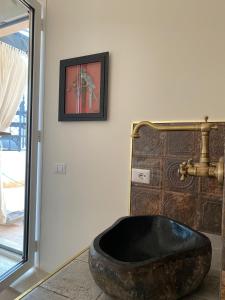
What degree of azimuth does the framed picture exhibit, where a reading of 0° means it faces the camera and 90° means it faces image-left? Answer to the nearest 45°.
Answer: approximately 45°

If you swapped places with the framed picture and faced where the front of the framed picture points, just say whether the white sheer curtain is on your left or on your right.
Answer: on your right

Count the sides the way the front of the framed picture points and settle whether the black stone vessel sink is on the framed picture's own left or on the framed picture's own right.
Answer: on the framed picture's own left

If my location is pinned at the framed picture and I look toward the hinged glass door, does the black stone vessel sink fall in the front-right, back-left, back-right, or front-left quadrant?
back-left
